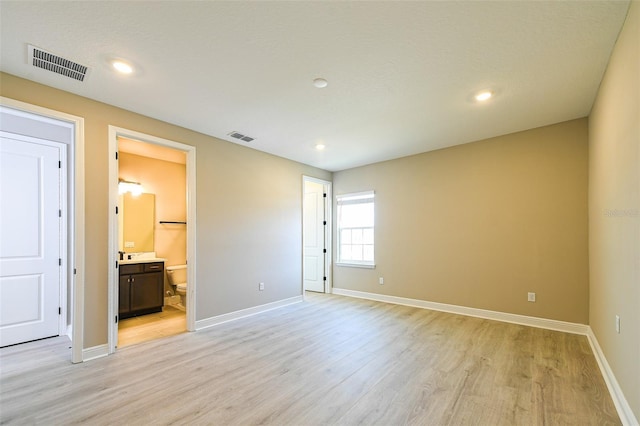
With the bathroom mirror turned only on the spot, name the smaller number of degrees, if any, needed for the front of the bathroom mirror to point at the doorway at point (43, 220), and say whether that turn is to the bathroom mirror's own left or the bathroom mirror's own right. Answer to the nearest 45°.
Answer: approximately 45° to the bathroom mirror's own right

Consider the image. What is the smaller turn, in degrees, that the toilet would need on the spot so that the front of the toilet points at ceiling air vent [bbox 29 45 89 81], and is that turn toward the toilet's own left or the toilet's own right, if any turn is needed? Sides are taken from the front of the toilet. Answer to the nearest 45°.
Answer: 0° — it already faces it

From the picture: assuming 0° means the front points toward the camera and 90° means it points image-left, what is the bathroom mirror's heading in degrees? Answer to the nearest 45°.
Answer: approximately 0°

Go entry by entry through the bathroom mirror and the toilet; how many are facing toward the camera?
2

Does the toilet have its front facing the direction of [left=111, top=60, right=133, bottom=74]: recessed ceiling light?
yes
